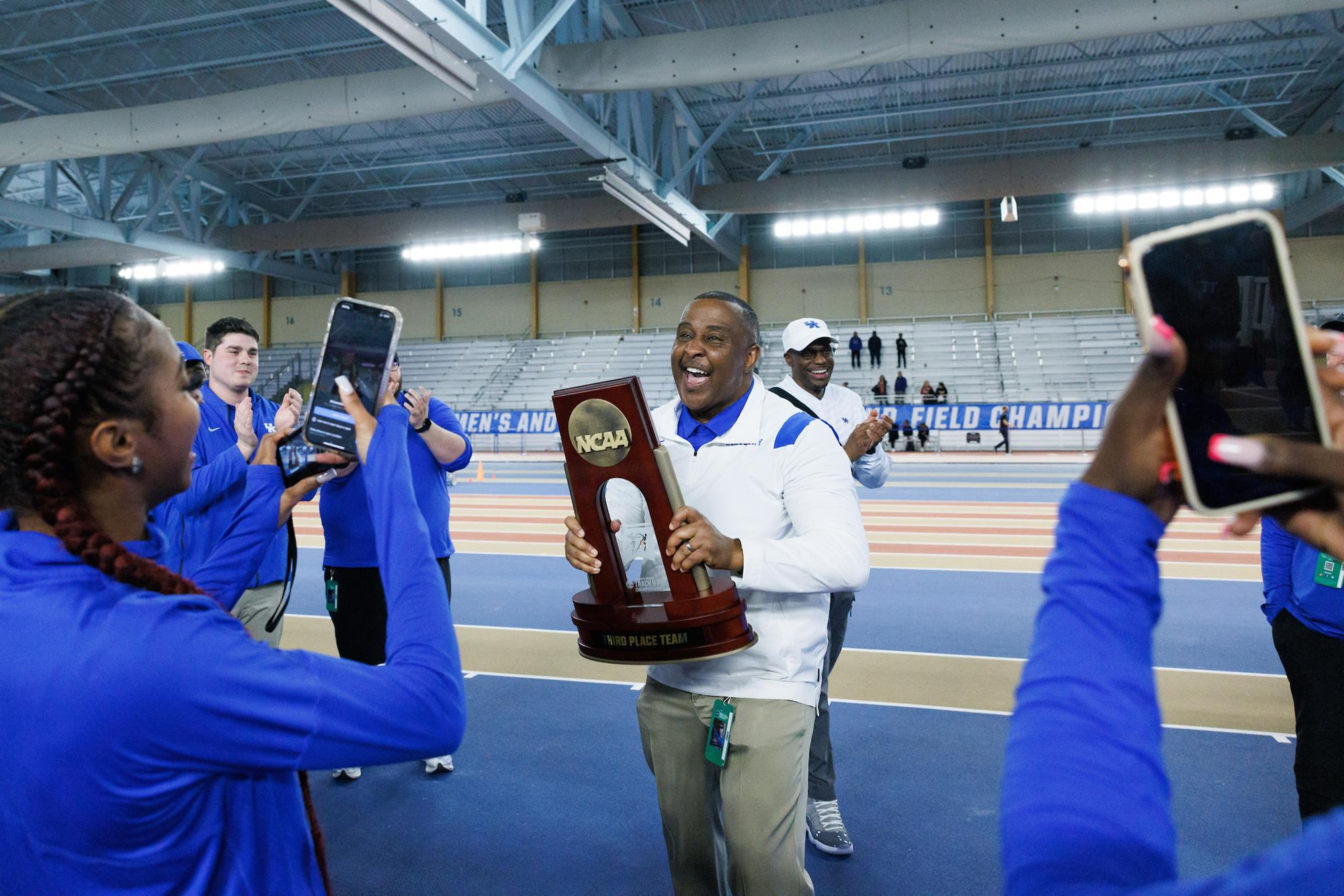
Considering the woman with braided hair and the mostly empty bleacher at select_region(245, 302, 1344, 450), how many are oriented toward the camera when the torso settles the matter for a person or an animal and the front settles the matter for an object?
1

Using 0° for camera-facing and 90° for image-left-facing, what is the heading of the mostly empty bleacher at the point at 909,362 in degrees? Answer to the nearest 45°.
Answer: approximately 0°

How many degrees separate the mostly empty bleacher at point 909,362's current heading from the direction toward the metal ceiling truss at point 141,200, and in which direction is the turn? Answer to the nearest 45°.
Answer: approximately 45° to its right

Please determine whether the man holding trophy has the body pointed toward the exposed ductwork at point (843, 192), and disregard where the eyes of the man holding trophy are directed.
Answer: no

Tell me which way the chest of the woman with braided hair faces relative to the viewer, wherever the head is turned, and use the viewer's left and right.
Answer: facing away from the viewer and to the right of the viewer

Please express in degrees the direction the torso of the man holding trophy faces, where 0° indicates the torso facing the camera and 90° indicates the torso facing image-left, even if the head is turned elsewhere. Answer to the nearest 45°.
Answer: approximately 45°

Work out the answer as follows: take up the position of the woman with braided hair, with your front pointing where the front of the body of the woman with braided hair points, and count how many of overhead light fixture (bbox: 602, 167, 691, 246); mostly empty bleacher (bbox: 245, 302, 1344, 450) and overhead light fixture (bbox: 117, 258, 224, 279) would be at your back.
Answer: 0

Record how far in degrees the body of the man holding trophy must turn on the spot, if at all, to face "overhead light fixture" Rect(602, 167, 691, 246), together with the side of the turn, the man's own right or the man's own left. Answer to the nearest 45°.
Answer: approximately 135° to the man's own right

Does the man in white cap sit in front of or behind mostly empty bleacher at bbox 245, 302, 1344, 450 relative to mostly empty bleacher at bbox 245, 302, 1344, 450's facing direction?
in front

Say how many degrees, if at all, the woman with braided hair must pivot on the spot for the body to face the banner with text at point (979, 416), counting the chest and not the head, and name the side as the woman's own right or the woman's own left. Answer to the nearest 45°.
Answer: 0° — they already face it

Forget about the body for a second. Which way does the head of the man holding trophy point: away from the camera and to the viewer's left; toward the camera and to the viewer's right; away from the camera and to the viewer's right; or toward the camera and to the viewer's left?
toward the camera and to the viewer's left

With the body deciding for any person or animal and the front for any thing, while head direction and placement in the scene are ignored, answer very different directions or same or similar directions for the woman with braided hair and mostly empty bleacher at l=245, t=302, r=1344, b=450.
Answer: very different directions

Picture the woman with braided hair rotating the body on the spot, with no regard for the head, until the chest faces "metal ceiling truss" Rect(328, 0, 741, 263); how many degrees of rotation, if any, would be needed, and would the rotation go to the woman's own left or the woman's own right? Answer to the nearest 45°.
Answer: approximately 45° to the woman's own left

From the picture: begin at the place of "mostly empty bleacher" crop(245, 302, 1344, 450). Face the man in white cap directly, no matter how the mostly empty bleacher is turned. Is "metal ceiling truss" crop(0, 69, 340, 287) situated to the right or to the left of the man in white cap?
right

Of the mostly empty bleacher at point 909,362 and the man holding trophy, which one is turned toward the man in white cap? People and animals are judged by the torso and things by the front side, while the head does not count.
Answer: the mostly empty bleacher

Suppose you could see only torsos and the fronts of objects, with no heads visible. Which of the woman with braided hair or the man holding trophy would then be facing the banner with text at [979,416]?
the woman with braided hair

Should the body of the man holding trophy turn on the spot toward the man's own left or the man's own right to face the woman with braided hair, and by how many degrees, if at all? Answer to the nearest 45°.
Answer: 0° — they already face them
